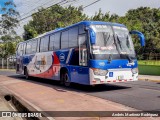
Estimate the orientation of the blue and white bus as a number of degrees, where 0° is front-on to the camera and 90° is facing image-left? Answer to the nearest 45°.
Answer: approximately 315°
